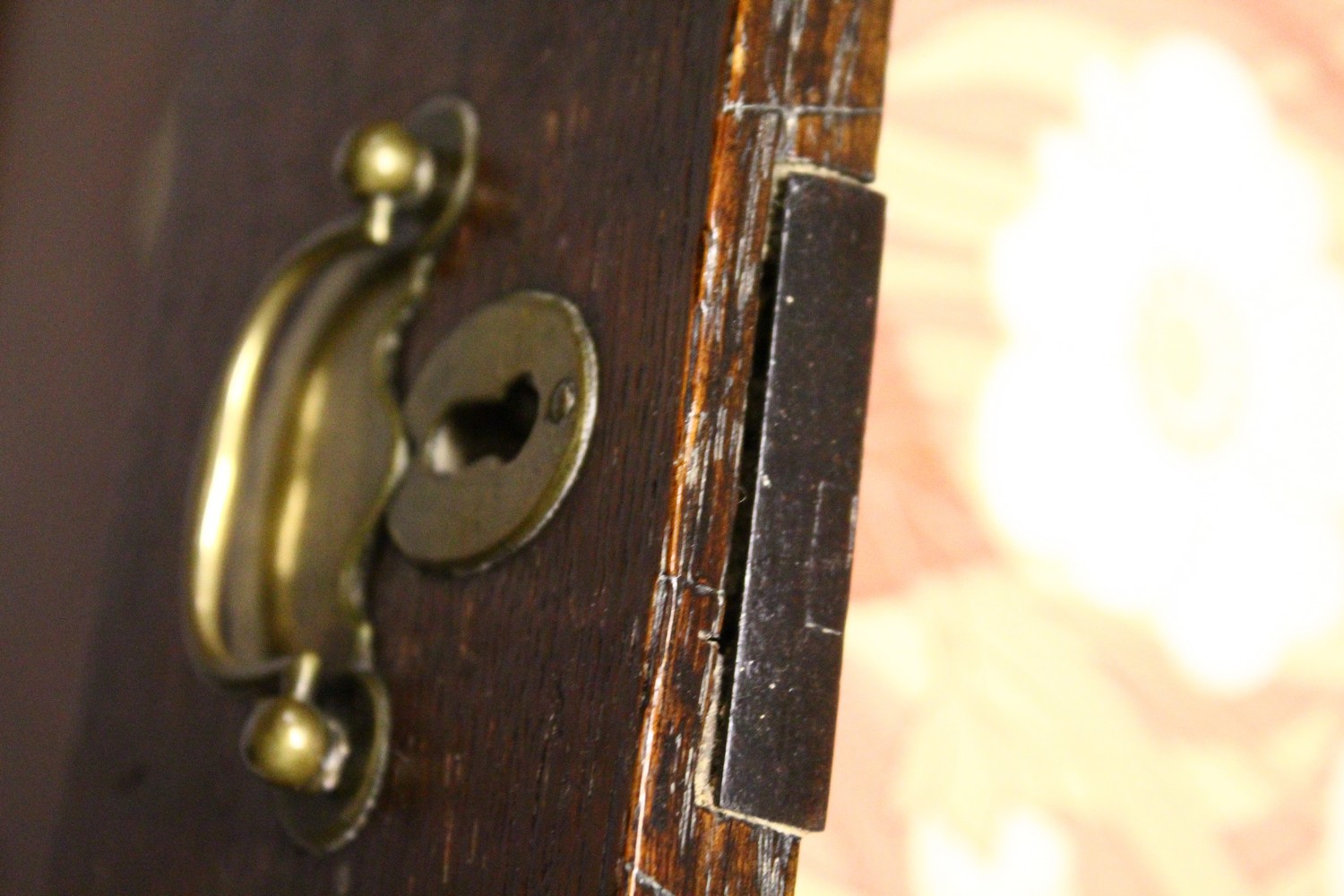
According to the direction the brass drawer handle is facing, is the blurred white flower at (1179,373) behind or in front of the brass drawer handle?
behind

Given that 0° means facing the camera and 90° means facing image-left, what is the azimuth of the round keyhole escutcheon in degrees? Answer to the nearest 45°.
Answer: approximately 45°

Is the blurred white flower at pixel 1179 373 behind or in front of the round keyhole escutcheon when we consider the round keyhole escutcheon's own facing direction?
behind
